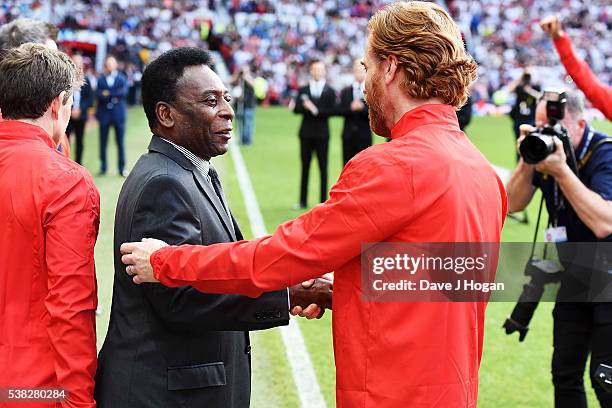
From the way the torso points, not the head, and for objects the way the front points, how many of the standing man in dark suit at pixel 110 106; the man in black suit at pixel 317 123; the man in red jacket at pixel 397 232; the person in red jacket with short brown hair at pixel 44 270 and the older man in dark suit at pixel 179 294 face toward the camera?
2

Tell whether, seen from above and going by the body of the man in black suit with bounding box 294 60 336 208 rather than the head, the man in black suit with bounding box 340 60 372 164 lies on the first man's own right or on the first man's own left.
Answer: on the first man's own left

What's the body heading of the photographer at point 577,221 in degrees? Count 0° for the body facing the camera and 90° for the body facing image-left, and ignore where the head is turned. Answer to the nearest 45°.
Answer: approximately 45°

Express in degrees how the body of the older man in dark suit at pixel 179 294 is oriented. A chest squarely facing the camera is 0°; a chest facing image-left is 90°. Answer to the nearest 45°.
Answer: approximately 270°

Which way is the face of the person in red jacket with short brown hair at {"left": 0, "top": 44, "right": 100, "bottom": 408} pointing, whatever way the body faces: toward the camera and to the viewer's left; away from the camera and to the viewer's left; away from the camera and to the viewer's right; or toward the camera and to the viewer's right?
away from the camera and to the viewer's right

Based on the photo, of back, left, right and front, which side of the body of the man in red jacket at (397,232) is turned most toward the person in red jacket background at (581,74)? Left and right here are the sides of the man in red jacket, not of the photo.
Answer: right

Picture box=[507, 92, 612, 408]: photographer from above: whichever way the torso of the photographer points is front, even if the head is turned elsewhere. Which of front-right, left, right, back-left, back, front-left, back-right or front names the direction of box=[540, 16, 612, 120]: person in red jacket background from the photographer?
back-right

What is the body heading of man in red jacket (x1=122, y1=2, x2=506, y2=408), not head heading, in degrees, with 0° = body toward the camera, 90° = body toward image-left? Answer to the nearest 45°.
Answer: approximately 135°
